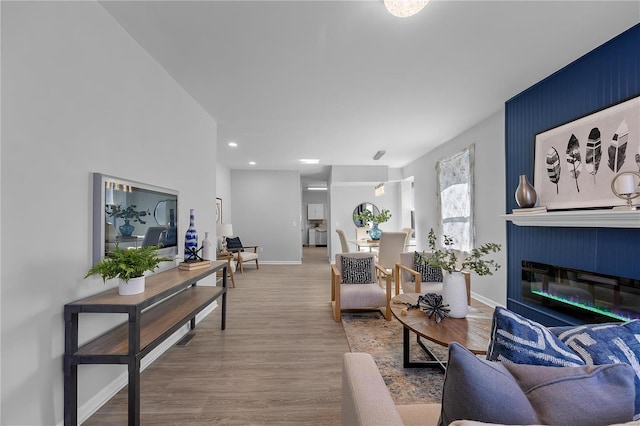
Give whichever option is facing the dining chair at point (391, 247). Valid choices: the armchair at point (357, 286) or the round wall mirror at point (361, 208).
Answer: the round wall mirror

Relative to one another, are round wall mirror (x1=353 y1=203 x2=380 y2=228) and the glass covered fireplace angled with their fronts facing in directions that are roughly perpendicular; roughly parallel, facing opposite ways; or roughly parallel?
roughly perpendicular

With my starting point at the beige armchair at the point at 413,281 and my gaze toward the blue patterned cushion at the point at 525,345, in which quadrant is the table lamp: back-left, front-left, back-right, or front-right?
back-right

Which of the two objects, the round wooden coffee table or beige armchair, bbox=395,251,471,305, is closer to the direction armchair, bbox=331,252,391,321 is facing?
the round wooden coffee table
